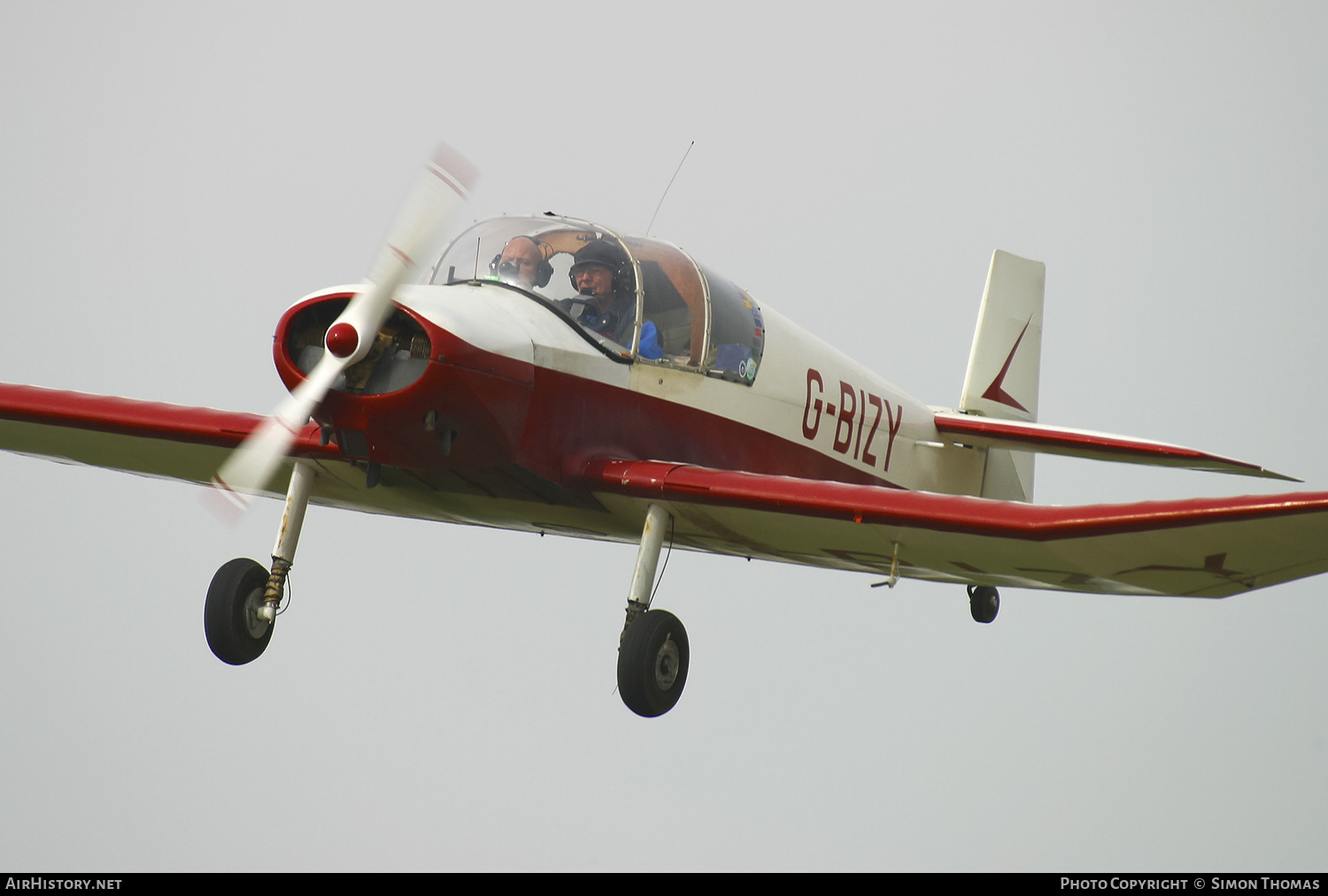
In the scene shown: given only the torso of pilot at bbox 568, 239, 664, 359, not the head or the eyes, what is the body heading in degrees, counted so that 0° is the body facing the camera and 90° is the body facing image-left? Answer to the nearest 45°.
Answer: approximately 45°
